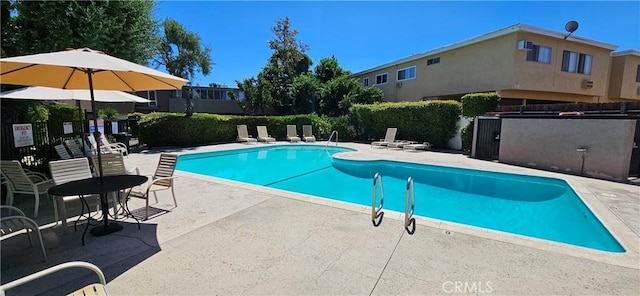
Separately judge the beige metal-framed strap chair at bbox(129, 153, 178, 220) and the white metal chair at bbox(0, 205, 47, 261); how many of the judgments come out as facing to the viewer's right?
1

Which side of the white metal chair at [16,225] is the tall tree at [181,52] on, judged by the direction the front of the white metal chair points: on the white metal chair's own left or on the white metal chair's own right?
on the white metal chair's own left

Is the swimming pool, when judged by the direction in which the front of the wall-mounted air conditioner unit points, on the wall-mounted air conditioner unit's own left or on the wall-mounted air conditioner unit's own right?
on the wall-mounted air conditioner unit's own right

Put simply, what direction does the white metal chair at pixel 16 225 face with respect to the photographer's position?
facing to the right of the viewer

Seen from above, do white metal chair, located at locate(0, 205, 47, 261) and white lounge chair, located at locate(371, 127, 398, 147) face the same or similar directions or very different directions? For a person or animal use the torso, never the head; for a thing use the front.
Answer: very different directions

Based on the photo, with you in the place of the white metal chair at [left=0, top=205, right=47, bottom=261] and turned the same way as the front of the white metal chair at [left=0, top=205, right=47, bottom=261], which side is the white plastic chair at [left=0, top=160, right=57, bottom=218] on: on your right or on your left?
on your left

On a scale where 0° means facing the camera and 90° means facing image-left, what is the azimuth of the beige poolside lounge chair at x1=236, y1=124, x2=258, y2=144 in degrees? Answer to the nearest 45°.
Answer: approximately 315°

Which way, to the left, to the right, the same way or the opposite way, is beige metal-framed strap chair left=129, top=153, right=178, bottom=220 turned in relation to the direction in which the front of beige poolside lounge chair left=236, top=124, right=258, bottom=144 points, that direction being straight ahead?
to the right

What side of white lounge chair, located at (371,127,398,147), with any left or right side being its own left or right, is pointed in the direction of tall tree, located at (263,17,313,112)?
right
